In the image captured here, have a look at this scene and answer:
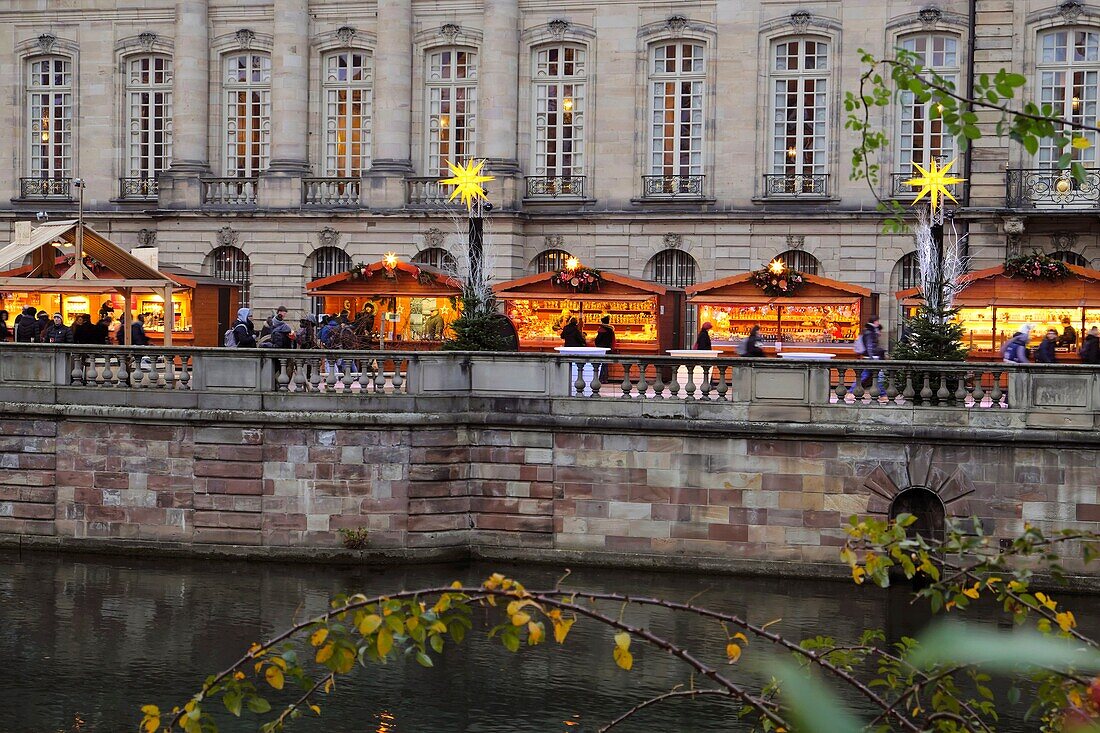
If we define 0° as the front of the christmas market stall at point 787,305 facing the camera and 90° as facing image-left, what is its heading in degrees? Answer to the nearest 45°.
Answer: approximately 0°

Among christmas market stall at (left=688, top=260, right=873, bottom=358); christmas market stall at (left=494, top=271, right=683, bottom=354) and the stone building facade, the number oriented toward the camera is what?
3

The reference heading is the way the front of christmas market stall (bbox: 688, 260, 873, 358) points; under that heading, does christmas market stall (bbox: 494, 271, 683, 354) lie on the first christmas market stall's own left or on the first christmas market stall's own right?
on the first christmas market stall's own right

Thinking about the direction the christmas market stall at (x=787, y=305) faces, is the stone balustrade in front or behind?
in front

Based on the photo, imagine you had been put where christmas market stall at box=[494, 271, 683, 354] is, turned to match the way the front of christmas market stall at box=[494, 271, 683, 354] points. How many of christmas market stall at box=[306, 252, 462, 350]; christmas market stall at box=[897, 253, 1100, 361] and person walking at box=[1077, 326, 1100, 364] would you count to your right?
1

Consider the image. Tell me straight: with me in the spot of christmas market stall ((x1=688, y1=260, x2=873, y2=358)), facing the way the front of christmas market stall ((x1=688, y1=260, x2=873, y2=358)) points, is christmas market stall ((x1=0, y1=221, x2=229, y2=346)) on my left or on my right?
on my right

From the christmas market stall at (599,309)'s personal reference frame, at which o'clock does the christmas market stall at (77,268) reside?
the christmas market stall at (77,268) is roughly at 2 o'clock from the christmas market stall at (599,309).

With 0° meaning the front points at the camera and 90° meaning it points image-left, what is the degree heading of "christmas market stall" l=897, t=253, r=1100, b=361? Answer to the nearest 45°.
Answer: approximately 0°

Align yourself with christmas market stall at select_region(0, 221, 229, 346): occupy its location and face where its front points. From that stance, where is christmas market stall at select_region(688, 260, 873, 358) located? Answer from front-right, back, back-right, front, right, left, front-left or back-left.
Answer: left

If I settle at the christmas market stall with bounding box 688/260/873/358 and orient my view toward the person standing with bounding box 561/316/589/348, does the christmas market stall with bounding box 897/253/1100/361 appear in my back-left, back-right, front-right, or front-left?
back-left
